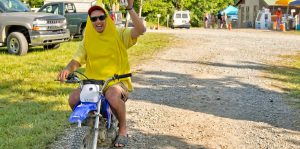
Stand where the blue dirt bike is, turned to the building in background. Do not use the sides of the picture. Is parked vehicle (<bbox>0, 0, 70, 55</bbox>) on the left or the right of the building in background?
left

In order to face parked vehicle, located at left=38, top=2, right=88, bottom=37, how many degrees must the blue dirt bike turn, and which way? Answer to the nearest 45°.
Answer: approximately 135° to its right

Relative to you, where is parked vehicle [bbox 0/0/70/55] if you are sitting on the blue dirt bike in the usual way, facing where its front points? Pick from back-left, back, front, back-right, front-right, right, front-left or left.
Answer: back-right

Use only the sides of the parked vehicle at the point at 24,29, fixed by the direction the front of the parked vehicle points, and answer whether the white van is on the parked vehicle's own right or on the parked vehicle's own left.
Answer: on the parked vehicle's own left

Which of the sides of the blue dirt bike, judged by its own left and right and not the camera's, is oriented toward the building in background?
back

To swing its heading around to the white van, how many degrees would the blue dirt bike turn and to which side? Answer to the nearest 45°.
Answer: approximately 135° to its right

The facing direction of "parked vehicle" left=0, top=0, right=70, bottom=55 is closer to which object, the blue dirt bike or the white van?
the blue dirt bike

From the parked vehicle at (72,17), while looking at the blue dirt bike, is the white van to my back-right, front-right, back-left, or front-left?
back-left

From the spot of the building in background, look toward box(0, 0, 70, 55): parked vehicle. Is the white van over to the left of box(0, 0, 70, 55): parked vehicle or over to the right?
right

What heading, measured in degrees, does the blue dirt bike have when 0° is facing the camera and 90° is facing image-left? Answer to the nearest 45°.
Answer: approximately 45°
